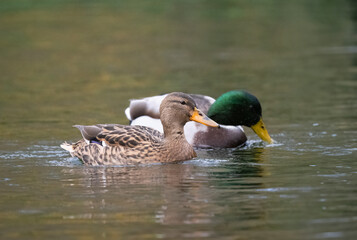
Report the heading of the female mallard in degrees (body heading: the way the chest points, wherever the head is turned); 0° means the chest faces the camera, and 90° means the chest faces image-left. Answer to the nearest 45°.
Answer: approximately 270°

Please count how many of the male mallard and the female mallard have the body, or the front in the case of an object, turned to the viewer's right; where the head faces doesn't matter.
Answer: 2

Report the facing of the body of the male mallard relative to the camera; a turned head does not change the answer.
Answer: to the viewer's right

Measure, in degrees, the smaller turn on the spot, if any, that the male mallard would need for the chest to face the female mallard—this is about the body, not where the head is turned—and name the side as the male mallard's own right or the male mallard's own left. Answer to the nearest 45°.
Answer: approximately 135° to the male mallard's own right
